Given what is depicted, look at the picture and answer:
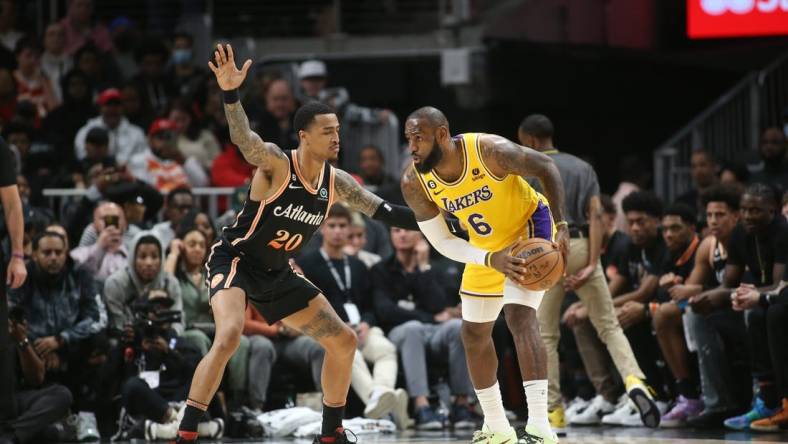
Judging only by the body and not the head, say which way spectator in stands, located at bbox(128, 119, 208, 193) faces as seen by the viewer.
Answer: toward the camera

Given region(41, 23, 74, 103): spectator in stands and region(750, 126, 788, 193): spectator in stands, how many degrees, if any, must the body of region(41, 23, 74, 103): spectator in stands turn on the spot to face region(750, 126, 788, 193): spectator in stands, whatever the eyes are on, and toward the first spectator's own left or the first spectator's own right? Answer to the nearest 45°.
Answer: approximately 45° to the first spectator's own left

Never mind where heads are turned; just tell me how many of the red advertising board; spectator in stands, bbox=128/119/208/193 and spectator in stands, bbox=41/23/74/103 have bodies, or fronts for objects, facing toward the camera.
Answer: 3

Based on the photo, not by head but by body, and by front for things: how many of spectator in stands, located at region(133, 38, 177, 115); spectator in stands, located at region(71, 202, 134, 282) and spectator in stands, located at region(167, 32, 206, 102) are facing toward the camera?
3

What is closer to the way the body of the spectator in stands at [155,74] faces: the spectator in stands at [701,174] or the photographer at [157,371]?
the photographer

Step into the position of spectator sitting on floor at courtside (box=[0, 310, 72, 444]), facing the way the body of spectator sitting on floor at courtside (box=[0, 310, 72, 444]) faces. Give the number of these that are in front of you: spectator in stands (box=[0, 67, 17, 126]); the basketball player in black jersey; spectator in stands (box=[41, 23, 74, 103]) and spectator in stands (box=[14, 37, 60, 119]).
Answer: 1

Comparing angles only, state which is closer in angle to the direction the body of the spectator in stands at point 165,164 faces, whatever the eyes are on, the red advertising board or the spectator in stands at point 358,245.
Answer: the spectator in stands

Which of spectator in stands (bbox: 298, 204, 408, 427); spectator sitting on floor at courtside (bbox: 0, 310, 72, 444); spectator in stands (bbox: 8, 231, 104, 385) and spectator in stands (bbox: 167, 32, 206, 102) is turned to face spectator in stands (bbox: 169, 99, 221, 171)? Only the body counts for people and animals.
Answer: spectator in stands (bbox: 167, 32, 206, 102)

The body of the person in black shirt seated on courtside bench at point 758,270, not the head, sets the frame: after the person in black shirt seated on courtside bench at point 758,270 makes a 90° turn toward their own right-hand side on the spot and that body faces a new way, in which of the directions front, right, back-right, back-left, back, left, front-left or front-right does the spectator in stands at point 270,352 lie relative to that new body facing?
front-left

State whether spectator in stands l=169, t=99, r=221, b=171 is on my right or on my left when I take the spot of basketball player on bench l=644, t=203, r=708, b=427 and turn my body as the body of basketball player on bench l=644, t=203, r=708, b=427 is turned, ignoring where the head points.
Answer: on my right

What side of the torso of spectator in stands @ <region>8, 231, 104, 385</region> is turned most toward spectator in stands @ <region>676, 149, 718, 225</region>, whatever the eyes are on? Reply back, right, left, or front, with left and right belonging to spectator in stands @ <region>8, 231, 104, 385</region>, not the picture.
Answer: left

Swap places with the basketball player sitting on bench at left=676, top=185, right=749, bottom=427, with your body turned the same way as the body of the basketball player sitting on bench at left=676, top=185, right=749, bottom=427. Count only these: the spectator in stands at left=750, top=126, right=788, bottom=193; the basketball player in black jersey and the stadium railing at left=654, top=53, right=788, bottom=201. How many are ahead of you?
1

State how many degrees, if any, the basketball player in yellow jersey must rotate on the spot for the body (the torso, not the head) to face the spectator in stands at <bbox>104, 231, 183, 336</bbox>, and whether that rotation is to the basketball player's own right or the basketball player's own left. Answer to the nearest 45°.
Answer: approximately 90° to the basketball player's own right

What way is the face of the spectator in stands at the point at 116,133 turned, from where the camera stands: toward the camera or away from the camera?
toward the camera

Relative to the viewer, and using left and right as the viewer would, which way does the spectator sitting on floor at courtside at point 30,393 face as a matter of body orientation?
facing the viewer and to the right of the viewer

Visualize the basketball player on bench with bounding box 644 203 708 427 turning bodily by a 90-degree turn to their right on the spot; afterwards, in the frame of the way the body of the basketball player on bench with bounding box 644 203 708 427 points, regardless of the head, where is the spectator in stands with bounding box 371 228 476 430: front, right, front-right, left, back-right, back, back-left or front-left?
front-left
